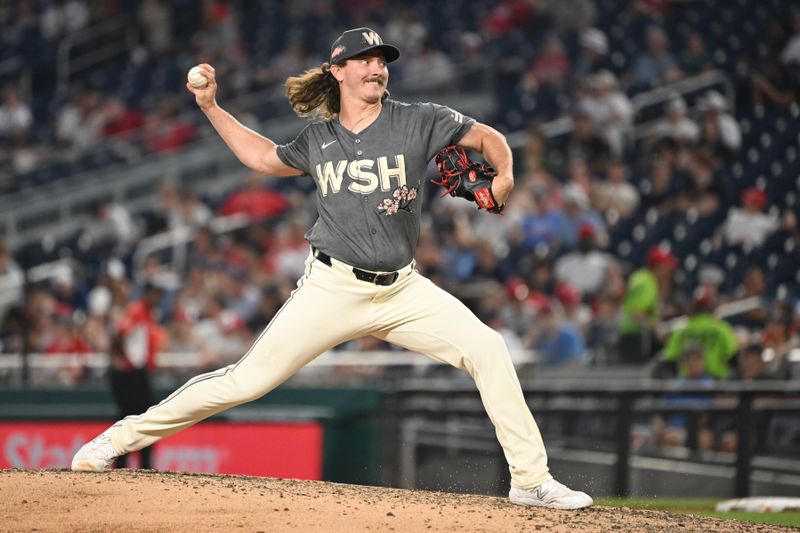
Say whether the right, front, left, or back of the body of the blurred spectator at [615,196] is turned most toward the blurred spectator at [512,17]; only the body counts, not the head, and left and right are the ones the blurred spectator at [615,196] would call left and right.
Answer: back

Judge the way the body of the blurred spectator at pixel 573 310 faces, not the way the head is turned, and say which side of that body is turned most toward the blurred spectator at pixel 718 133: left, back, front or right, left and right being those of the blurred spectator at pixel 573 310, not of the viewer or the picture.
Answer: back

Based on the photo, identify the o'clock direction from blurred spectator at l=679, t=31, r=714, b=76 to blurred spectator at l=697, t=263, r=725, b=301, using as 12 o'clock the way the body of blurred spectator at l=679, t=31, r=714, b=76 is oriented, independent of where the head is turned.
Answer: blurred spectator at l=697, t=263, r=725, b=301 is roughly at 12 o'clock from blurred spectator at l=679, t=31, r=714, b=76.

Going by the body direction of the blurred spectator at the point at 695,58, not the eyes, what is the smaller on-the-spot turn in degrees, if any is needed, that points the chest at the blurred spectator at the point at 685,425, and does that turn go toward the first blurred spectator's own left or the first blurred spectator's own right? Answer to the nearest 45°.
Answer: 0° — they already face them

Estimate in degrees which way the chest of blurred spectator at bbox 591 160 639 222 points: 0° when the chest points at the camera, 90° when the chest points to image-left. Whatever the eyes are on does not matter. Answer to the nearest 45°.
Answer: approximately 0°

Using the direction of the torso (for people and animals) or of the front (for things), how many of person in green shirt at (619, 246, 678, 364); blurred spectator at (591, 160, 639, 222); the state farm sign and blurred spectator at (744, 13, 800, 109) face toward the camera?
3
